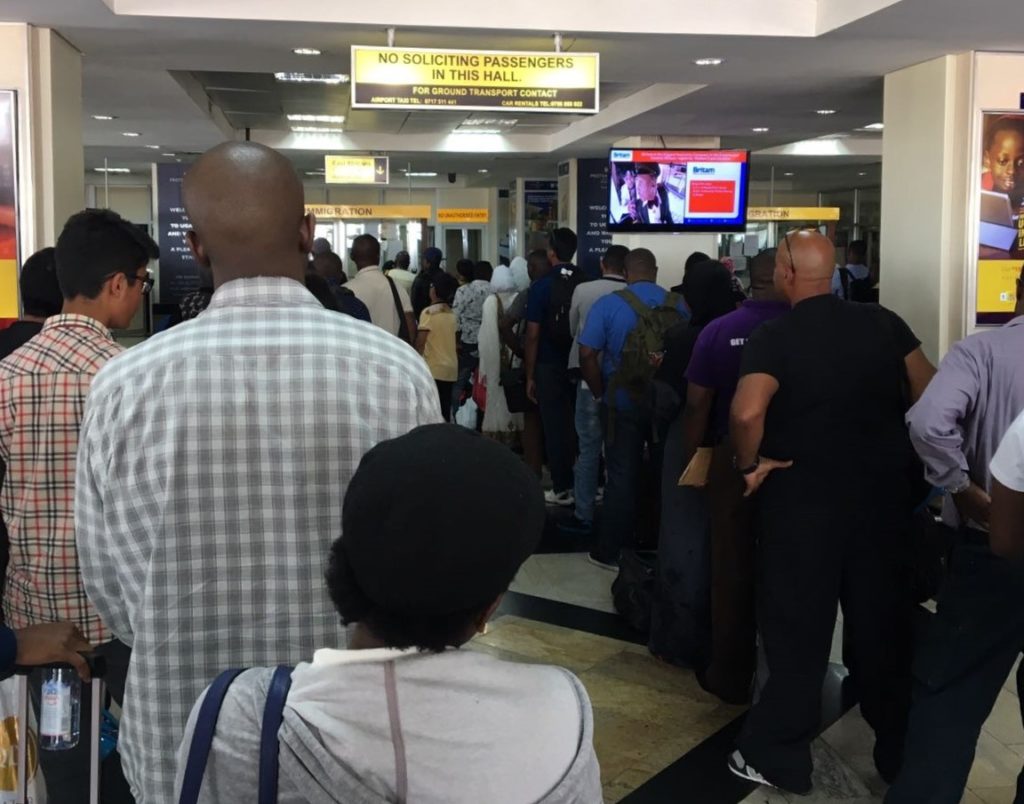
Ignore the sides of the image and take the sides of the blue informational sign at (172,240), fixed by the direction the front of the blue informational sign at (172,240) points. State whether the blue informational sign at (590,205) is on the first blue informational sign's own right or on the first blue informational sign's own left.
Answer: on the first blue informational sign's own left

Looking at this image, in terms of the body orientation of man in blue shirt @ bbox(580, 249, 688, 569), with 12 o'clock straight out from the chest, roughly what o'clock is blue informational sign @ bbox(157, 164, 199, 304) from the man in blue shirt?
The blue informational sign is roughly at 11 o'clock from the man in blue shirt.

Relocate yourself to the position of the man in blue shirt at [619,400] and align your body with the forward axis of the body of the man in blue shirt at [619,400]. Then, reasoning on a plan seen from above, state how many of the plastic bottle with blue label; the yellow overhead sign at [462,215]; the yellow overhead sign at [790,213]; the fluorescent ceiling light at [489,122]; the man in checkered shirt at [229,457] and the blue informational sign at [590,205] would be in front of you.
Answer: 4

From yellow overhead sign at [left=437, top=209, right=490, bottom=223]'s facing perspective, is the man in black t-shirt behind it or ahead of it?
ahead

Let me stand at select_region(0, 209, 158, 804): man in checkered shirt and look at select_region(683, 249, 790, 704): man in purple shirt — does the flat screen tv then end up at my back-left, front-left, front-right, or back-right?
front-left

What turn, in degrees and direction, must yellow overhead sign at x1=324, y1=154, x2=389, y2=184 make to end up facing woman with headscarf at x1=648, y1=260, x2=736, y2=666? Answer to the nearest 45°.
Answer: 0° — it already faces them

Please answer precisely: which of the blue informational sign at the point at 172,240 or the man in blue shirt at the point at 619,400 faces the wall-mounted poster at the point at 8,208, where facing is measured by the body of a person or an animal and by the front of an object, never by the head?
the blue informational sign

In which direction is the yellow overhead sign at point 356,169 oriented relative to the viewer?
toward the camera

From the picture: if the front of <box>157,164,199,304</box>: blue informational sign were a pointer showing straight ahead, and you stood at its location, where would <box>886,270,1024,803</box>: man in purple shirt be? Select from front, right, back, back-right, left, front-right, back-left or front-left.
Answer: front

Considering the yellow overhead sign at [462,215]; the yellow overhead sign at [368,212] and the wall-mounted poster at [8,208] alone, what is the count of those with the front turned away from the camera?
0

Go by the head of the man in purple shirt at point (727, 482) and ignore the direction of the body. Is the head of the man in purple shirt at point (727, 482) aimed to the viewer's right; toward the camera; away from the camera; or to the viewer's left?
away from the camera

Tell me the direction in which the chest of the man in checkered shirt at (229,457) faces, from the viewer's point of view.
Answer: away from the camera

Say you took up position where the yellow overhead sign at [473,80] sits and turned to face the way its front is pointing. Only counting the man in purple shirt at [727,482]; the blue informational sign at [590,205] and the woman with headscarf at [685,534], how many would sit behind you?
1

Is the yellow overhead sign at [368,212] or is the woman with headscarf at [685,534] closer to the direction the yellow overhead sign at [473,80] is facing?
the woman with headscarf

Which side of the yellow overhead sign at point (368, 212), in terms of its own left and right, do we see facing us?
front

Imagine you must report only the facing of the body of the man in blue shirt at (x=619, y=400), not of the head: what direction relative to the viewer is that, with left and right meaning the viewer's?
facing away from the viewer

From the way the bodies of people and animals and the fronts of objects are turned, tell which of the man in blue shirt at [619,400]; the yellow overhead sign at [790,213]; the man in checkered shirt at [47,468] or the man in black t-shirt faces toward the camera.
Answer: the yellow overhead sign

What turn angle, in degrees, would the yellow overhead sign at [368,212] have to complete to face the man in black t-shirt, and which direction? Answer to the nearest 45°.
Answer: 0° — it already faces them

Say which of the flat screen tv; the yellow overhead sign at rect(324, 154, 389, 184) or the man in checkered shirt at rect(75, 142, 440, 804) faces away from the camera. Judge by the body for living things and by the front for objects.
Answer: the man in checkered shirt

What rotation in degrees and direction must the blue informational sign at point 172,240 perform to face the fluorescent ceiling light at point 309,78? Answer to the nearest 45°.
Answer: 0° — it already faces it

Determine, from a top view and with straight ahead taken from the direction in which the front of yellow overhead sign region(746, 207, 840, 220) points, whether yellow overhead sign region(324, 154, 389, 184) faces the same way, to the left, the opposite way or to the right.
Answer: the same way

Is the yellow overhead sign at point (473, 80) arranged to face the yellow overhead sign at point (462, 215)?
no
